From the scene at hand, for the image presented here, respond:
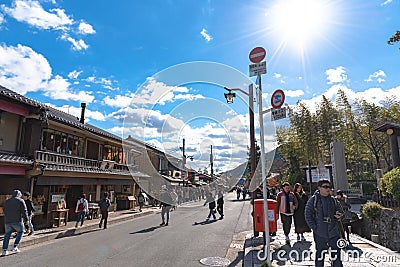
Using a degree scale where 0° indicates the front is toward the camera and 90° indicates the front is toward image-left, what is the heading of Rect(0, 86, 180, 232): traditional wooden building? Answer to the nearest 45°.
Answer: approximately 315°

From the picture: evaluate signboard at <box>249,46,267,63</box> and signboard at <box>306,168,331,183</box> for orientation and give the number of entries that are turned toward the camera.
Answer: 2

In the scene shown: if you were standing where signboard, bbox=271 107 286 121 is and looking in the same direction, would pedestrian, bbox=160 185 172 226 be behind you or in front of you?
behind

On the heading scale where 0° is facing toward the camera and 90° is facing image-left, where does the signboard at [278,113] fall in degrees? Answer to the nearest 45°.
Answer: approximately 0°

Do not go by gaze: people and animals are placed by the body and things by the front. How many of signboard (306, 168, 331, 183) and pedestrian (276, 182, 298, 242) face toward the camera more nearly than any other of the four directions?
2

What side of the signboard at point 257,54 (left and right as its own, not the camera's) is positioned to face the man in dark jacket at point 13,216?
right

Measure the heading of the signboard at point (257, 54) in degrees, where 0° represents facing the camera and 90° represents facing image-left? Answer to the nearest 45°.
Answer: approximately 0°
